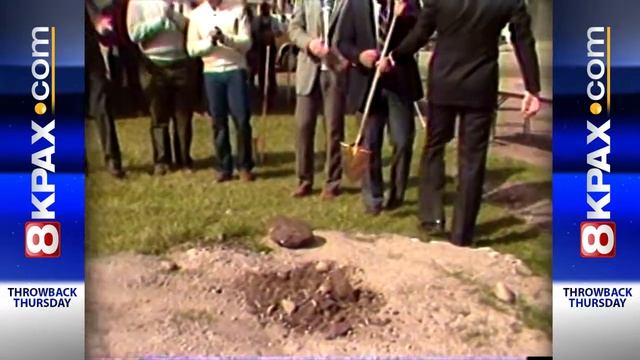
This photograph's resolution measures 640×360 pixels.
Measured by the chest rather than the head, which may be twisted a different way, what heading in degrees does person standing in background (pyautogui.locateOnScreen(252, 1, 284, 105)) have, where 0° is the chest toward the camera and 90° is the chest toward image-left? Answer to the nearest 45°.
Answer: approximately 0°

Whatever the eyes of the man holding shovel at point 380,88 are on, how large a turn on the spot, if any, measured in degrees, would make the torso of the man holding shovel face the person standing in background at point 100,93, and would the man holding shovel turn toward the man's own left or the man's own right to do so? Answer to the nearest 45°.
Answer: approximately 90° to the man's own right

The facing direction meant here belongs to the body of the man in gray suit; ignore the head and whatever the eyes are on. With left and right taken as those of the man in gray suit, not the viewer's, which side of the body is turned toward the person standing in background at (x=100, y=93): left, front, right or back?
right

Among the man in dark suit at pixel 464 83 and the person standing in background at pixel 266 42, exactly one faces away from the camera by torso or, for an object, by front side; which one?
the man in dark suit

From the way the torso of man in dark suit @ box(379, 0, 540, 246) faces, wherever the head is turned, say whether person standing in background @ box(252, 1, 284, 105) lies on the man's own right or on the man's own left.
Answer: on the man's own left

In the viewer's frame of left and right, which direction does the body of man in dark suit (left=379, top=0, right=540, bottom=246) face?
facing away from the viewer

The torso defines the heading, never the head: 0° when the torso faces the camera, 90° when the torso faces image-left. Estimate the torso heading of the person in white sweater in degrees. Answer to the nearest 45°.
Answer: approximately 0°

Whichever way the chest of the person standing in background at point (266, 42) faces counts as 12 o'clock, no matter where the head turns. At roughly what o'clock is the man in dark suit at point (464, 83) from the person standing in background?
The man in dark suit is roughly at 11 o'clock from the person standing in background.
